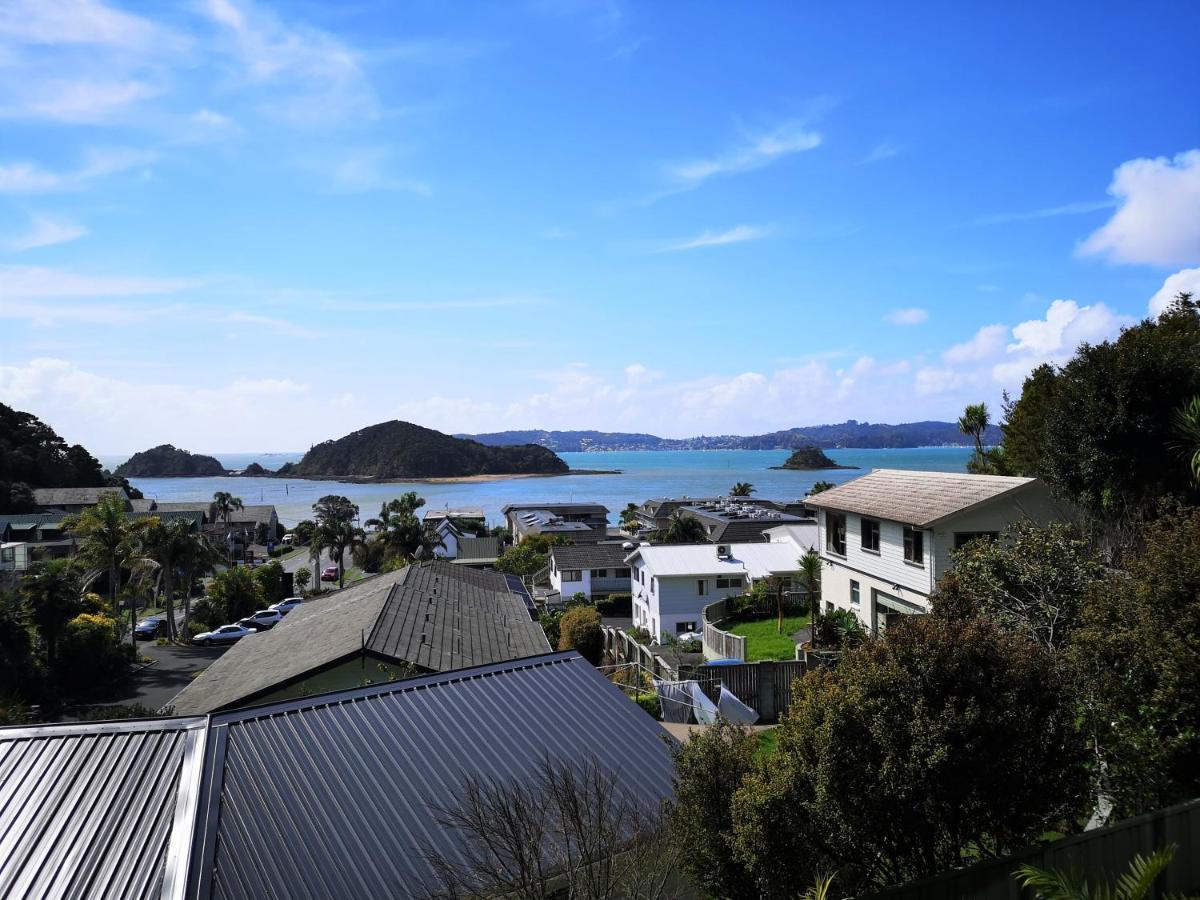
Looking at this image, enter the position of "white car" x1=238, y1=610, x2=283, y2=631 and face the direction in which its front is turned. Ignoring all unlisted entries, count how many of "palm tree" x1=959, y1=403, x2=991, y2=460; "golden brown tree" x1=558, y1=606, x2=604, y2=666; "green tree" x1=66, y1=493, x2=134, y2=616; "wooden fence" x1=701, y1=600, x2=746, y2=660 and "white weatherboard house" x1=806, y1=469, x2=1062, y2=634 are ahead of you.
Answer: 1

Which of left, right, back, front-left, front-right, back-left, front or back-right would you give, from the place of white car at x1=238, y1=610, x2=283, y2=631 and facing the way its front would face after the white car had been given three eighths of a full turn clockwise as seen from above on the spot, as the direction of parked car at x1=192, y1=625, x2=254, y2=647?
back

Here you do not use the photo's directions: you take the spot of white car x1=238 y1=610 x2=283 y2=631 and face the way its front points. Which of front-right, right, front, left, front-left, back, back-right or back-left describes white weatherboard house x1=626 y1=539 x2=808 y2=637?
back-left

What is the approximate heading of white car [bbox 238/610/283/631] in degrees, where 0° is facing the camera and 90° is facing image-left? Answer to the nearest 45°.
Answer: approximately 90°

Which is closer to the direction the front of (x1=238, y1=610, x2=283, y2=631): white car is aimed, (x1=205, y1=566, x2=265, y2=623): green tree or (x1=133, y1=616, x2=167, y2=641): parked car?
the parked car

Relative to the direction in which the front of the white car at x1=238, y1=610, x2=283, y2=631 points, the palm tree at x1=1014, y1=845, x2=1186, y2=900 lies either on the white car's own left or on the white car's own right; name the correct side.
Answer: on the white car's own left

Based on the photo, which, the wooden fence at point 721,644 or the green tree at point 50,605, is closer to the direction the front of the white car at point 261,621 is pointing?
the green tree

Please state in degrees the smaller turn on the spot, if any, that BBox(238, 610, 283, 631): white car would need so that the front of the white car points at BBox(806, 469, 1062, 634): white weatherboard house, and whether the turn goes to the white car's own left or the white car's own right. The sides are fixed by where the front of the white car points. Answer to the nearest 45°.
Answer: approximately 135° to the white car's own left

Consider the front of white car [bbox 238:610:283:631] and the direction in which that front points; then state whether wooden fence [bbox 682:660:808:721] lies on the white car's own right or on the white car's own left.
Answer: on the white car's own left

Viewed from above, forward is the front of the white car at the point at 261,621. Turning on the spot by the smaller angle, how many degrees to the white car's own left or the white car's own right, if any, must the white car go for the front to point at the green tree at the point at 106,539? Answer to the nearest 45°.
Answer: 0° — it already faces it

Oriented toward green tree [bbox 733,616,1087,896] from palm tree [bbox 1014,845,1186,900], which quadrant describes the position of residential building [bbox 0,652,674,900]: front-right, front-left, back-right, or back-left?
front-left

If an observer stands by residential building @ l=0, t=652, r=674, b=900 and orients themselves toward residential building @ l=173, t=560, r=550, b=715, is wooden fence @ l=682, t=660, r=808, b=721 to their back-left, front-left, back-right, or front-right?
front-right

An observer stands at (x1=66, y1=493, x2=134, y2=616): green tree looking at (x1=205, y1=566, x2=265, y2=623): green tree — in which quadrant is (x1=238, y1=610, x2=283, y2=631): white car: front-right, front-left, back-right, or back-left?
front-right

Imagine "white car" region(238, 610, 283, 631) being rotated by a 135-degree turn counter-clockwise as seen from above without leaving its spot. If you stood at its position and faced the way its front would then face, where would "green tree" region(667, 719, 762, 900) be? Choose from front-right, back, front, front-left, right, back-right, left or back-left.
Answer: front-right
